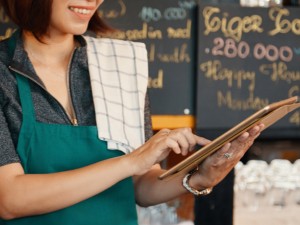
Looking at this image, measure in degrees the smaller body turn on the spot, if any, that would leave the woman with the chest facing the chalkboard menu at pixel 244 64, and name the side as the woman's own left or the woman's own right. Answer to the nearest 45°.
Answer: approximately 90° to the woman's own left

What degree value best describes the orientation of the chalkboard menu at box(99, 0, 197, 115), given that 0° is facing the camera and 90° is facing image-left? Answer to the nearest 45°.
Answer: approximately 0°

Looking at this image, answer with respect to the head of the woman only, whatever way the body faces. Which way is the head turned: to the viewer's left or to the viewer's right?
to the viewer's right

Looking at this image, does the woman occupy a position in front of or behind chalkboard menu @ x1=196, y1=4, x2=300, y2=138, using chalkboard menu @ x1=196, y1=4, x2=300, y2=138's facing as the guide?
in front

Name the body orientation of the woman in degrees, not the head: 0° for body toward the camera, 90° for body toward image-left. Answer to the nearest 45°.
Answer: approximately 315°

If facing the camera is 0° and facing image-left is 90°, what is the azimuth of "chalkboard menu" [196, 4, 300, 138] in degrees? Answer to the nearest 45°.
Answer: approximately 0°

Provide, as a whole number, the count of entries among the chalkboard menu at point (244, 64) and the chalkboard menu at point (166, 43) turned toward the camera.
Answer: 2

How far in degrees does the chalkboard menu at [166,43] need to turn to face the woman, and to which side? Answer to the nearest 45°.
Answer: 0° — it already faces them
